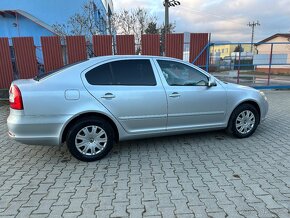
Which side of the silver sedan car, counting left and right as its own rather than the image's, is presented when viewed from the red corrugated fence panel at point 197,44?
left

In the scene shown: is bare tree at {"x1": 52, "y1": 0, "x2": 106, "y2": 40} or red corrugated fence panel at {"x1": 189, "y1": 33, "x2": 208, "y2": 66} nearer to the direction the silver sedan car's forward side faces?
the red corrugated fence panel

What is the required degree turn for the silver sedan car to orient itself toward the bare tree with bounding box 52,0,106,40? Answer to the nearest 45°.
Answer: approximately 90° to its left

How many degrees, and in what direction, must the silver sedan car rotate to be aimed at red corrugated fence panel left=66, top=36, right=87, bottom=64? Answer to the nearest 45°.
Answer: approximately 90° to its left

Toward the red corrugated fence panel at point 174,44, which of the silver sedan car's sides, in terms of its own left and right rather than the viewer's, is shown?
left

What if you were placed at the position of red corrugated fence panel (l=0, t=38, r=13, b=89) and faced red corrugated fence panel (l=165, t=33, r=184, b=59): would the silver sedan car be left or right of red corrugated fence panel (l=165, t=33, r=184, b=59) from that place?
right

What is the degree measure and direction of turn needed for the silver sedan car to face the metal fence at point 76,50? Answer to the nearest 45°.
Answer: approximately 90° to its left

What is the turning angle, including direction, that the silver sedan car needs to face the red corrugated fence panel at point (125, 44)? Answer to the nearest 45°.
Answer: approximately 90° to its left

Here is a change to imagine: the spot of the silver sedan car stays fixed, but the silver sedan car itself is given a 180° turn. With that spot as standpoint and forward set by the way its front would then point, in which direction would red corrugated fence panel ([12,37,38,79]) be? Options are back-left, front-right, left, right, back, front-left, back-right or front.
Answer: front-right

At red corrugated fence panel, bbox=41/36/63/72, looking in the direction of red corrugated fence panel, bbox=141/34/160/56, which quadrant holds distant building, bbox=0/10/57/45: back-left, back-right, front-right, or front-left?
back-left

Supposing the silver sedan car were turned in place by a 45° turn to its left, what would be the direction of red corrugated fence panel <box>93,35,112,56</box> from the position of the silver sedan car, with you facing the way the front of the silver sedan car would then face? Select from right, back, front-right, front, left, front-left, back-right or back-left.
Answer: front-left

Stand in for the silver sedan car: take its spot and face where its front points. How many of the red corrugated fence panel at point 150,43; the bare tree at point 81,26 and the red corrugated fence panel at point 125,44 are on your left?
3

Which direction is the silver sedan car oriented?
to the viewer's right
